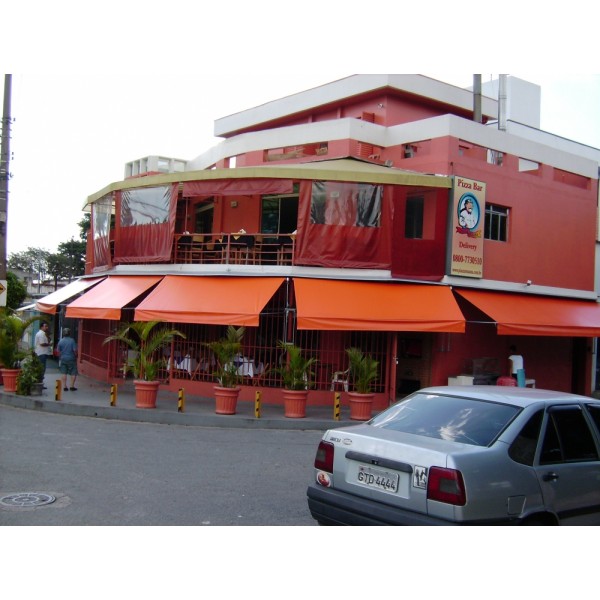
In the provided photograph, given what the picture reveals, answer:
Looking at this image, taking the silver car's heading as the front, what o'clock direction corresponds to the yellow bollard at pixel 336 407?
The yellow bollard is roughly at 10 o'clock from the silver car.

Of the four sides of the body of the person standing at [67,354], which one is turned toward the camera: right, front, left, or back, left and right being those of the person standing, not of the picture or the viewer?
back

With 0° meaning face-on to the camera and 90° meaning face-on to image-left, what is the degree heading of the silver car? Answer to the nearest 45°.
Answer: approximately 225°

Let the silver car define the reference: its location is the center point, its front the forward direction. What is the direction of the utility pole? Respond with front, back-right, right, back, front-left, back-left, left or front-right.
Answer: left

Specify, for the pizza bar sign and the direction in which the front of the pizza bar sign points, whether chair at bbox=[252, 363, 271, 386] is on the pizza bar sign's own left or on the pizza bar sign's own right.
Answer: on the pizza bar sign's own right

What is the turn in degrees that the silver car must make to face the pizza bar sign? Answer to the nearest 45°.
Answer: approximately 45° to its left
